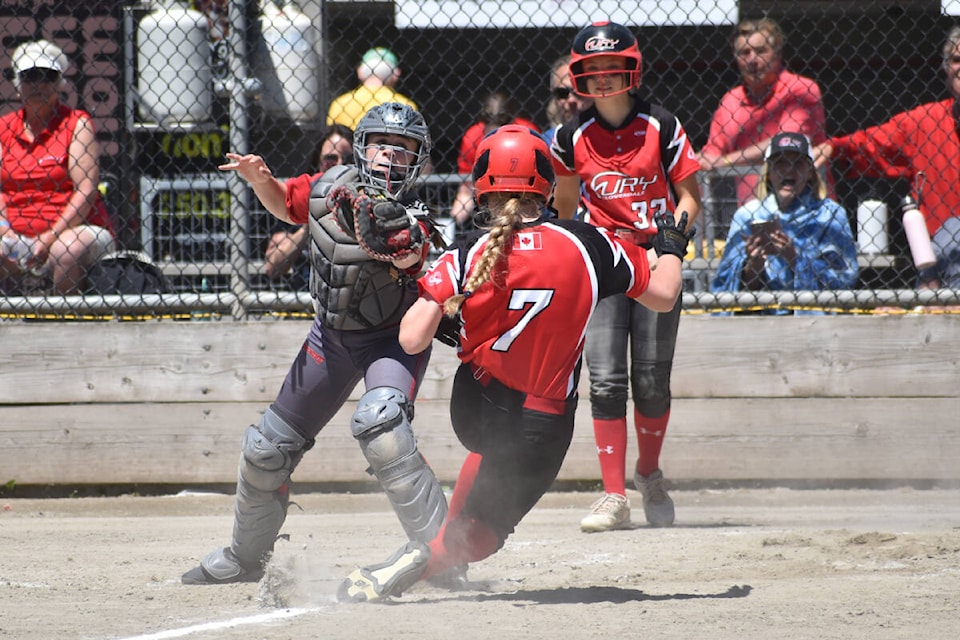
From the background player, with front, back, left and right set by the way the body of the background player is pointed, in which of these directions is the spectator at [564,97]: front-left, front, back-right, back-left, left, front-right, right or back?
back

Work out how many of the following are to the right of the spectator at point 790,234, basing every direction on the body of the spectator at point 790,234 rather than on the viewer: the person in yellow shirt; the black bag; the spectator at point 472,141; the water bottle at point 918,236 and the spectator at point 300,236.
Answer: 4

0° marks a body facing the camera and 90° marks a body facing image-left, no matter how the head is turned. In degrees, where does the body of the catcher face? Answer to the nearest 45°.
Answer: approximately 0°

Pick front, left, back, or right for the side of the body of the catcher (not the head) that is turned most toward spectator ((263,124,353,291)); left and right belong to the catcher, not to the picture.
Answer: back

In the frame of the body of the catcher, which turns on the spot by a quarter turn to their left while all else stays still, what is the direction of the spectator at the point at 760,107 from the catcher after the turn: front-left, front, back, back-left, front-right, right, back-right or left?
front-left

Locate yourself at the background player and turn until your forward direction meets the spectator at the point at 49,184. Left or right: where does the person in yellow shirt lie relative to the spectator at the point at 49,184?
right

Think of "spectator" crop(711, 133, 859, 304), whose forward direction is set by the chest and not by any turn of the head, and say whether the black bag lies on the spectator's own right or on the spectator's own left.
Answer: on the spectator's own right
